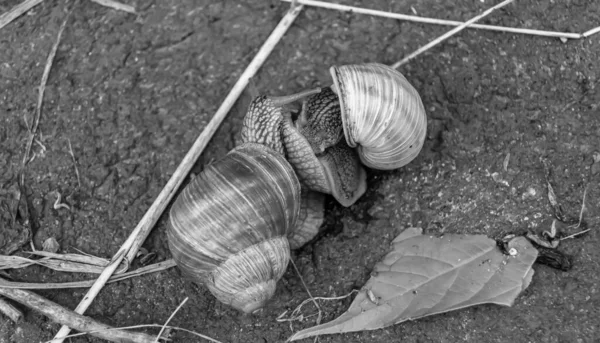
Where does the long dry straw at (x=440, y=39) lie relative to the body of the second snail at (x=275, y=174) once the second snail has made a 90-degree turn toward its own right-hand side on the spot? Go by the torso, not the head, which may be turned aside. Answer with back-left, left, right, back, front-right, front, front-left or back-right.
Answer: left

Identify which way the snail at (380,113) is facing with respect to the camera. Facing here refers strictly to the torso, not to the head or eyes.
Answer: to the viewer's left

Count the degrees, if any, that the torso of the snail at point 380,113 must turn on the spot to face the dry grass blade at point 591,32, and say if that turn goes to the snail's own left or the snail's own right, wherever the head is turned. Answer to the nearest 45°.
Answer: approximately 135° to the snail's own right
